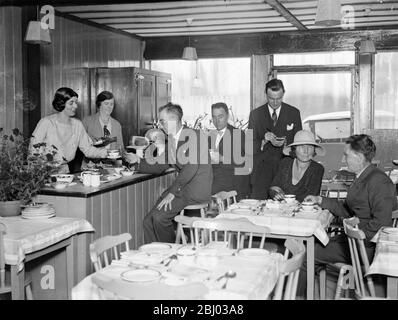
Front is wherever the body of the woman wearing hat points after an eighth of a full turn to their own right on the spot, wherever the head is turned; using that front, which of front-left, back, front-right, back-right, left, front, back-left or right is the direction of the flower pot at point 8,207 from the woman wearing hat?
front

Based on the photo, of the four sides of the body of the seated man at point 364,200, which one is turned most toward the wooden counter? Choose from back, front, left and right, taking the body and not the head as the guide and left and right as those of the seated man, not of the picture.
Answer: front

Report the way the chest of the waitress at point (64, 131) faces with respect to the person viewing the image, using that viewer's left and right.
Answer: facing the viewer and to the right of the viewer

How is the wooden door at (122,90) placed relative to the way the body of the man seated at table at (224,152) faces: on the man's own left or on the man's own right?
on the man's own right

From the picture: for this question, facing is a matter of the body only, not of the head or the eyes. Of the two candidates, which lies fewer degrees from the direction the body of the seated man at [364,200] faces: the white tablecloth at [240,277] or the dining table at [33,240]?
the dining table

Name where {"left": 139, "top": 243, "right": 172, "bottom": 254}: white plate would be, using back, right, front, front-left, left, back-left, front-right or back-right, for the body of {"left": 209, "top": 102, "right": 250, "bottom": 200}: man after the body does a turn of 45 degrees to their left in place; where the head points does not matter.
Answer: front

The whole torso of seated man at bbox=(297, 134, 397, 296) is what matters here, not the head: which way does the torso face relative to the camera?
to the viewer's left

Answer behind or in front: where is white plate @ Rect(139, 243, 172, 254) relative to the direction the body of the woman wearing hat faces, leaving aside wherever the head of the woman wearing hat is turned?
in front

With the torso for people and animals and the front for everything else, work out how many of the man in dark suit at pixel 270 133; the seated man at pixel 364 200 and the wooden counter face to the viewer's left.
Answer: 1
